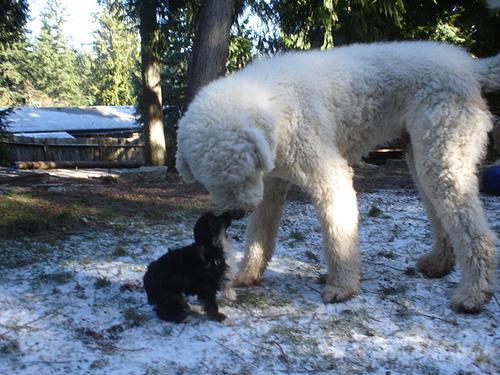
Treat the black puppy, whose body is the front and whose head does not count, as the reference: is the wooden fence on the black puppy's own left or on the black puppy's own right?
on the black puppy's own left

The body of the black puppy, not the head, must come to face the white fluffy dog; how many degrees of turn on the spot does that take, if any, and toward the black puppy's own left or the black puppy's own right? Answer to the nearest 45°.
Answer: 0° — it already faces it

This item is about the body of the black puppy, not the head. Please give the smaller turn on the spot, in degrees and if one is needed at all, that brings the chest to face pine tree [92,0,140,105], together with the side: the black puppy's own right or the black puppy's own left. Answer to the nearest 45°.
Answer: approximately 90° to the black puppy's own left

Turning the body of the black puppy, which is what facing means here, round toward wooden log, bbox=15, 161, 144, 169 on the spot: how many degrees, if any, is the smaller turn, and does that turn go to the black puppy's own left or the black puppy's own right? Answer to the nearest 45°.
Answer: approximately 90° to the black puppy's own left

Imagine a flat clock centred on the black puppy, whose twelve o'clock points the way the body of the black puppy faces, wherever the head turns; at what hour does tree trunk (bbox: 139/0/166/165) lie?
The tree trunk is roughly at 9 o'clock from the black puppy.

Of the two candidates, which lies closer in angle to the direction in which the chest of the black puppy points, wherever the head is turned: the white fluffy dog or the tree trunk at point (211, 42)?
the white fluffy dog

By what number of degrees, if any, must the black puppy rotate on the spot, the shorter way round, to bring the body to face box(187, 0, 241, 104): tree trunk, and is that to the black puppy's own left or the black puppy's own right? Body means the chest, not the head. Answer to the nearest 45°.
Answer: approximately 90° to the black puppy's own left

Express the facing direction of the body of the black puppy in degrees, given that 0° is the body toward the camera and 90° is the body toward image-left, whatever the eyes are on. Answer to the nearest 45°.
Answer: approximately 270°
